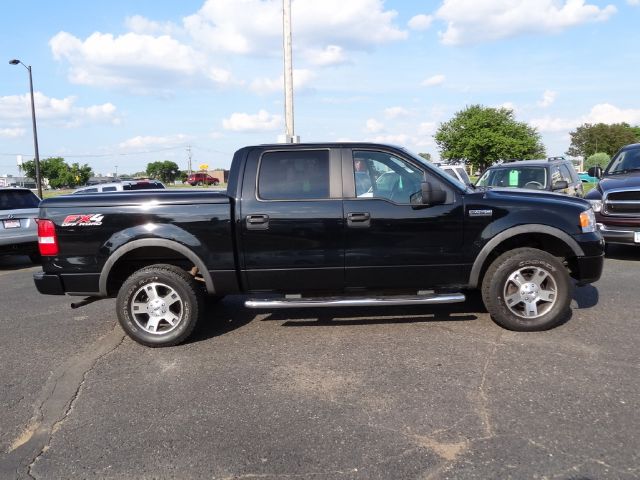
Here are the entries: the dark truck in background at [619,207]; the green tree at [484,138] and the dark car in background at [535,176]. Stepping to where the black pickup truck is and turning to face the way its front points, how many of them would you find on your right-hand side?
0

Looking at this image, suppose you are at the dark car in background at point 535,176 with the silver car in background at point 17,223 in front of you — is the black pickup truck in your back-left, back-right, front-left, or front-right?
front-left

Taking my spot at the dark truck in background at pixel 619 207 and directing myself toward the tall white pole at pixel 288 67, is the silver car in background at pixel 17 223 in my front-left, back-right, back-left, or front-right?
front-left

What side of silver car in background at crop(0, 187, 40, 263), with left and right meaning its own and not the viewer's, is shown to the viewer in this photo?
back

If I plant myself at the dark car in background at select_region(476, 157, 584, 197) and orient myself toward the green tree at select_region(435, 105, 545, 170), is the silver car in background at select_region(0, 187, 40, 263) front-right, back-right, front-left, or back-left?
back-left

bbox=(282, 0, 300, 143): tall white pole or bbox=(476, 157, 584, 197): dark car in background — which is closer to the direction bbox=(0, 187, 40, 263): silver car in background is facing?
the tall white pole

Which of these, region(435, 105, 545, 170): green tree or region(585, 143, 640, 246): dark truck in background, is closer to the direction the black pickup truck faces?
the dark truck in background

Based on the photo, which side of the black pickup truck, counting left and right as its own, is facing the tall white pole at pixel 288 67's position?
left

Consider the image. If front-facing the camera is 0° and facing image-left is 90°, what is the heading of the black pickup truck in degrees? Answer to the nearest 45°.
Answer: approximately 270°

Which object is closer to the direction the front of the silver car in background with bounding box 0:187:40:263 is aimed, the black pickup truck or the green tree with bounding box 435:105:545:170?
the green tree

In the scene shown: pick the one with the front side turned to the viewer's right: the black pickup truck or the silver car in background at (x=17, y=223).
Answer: the black pickup truck

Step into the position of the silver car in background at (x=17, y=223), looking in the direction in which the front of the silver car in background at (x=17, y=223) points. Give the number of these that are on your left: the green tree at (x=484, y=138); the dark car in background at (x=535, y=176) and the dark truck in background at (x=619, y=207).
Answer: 0

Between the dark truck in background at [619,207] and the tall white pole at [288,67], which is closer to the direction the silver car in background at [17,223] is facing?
the tall white pole

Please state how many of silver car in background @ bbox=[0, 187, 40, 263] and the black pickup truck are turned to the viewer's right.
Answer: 1
